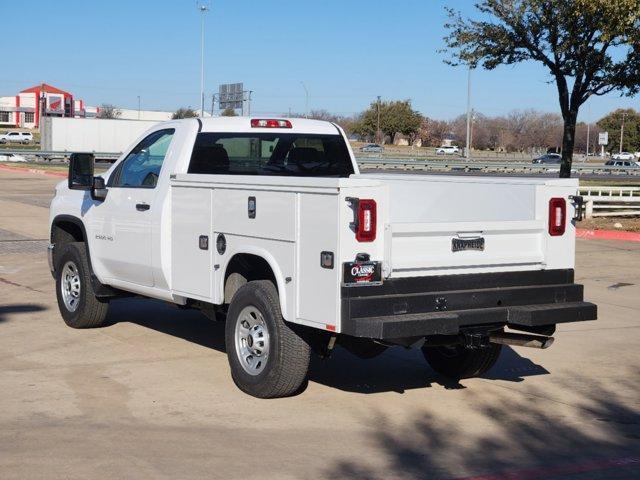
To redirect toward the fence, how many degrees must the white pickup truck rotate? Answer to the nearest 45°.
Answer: approximately 45° to its right

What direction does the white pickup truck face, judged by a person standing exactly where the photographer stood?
facing away from the viewer and to the left of the viewer
